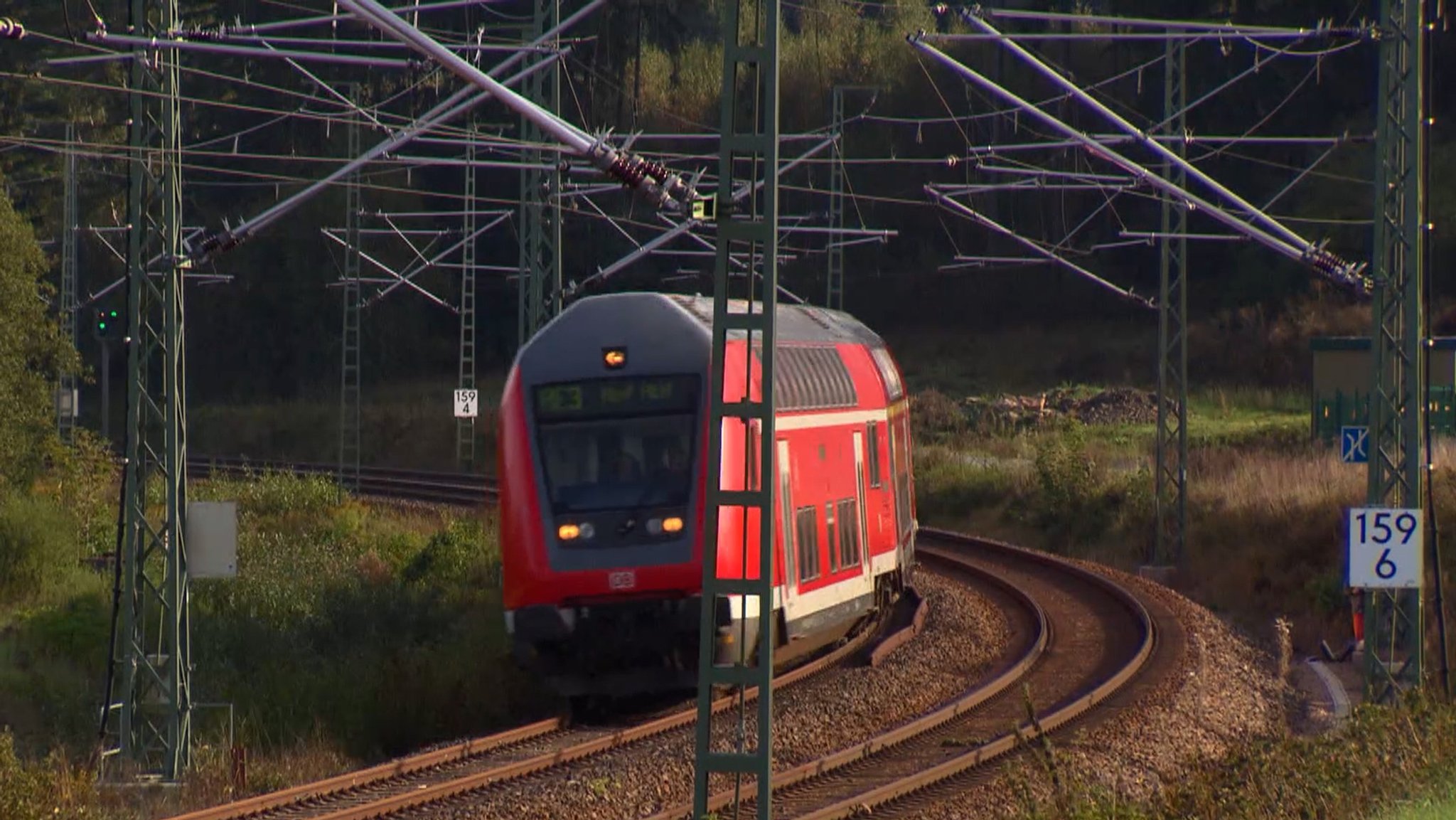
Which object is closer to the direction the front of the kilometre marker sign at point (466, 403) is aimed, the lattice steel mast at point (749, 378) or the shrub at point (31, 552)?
the lattice steel mast

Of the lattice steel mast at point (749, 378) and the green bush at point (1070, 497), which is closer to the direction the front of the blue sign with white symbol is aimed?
the lattice steel mast

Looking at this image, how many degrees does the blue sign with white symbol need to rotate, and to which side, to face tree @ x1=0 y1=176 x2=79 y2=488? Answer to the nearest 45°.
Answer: approximately 90° to its right

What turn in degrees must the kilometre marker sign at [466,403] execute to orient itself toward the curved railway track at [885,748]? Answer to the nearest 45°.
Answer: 0° — it already faces it

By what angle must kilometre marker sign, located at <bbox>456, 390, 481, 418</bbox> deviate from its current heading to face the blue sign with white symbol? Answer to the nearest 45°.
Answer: approximately 45° to its left

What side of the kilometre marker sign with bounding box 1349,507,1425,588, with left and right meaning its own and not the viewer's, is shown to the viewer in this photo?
front

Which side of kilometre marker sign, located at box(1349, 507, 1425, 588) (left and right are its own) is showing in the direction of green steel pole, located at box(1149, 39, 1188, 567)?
back

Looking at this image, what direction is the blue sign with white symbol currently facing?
toward the camera

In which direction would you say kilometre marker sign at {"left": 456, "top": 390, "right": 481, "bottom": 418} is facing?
toward the camera

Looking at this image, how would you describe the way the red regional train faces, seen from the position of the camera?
facing the viewer and to the left of the viewer

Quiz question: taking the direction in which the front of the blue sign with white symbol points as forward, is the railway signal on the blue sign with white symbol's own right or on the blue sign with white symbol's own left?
on the blue sign with white symbol's own right
